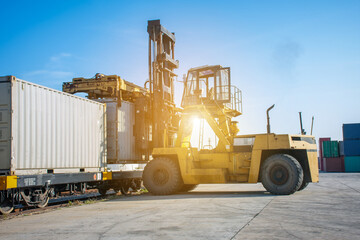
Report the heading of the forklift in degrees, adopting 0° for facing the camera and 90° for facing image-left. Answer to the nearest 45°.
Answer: approximately 90°

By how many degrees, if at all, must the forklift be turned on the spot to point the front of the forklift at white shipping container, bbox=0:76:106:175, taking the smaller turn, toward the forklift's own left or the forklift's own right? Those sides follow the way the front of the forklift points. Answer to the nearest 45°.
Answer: approximately 45° to the forklift's own left

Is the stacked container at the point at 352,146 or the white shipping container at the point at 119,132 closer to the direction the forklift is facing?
the white shipping container

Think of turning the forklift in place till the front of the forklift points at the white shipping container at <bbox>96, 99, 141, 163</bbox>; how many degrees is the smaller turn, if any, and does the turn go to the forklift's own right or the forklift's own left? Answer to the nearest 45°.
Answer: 0° — it already faces it
